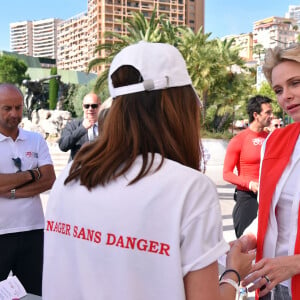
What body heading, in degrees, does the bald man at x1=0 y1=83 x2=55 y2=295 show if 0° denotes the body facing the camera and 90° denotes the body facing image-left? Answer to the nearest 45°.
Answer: approximately 0°

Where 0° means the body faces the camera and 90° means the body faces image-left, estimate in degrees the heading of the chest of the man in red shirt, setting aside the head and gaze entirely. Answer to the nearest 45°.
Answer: approximately 315°

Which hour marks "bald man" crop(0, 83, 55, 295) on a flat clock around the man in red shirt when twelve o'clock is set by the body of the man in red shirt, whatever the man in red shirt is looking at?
The bald man is roughly at 3 o'clock from the man in red shirt.

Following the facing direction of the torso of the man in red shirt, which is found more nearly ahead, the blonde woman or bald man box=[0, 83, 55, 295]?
the blonde woman

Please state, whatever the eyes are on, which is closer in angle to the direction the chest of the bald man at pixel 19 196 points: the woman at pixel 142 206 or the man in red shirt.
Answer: the woman

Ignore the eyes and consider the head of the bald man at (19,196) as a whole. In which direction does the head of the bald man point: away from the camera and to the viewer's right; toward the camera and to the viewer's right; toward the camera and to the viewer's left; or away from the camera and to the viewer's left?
toward the camera and to the viewer's right

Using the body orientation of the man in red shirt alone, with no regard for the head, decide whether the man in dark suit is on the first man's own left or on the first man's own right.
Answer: on the first man's own right

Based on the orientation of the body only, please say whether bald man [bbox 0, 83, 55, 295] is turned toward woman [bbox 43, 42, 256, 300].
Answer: yes

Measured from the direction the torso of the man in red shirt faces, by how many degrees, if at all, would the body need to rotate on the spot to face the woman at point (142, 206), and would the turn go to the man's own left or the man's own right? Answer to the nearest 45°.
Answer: approximately 45° to the man's own right
